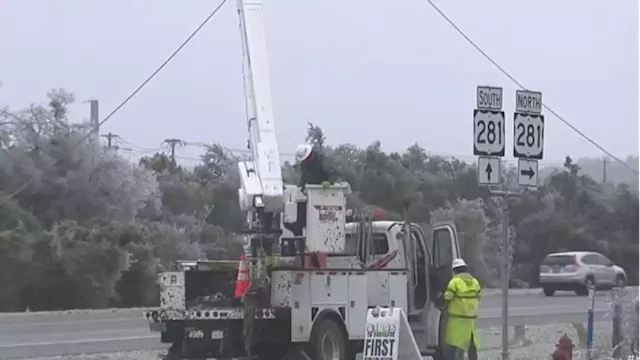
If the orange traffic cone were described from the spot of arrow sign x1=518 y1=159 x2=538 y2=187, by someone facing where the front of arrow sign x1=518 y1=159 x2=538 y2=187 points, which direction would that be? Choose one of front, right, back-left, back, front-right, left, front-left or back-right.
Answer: right

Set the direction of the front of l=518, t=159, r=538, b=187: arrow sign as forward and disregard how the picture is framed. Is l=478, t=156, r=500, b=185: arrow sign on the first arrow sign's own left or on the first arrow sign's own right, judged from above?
on the first arrow sign's own right
